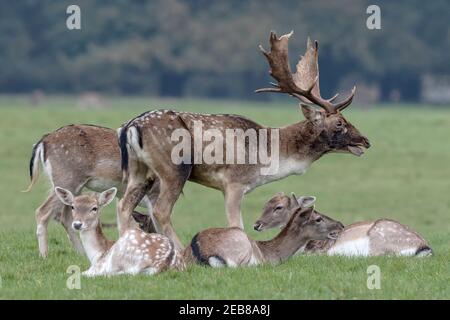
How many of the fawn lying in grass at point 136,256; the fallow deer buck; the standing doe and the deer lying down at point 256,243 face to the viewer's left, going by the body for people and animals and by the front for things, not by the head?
1

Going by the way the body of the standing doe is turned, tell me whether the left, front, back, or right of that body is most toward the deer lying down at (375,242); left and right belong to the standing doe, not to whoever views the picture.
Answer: front

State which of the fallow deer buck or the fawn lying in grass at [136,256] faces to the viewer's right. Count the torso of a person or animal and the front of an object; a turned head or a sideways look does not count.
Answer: the fallow deer buck

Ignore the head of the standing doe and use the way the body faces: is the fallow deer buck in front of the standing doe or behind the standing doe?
in front

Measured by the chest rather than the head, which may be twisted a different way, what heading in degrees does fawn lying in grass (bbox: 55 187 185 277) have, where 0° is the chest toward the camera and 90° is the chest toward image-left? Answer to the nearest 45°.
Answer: approximately 90°

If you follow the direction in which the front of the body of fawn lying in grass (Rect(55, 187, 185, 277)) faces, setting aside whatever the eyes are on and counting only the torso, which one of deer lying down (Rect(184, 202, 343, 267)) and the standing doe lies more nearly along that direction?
the standing doe

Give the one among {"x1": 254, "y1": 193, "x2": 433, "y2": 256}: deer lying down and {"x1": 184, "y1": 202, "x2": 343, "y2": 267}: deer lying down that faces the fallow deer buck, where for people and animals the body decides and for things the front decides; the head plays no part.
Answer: {"x1": 254, "y1": 193, "x2": 433, "y2": 256}: deer lying down

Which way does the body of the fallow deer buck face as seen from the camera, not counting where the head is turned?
to the viewer's right

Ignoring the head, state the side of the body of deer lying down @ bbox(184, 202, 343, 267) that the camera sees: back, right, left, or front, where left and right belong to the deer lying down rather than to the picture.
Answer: right

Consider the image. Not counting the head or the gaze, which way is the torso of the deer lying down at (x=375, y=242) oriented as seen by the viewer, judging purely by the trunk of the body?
to the viewer's left

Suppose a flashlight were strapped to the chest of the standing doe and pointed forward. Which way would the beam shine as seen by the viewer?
to the viewer's right

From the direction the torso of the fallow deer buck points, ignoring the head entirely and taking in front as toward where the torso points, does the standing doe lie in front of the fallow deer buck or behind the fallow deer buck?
behind

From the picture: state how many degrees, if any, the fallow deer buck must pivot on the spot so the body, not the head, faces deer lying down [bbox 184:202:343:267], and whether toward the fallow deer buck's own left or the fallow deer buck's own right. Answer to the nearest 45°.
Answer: approximately 90° to the fallow deer buck's own right

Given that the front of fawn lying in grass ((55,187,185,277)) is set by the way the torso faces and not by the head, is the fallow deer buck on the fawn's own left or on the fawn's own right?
on the fawn's own right

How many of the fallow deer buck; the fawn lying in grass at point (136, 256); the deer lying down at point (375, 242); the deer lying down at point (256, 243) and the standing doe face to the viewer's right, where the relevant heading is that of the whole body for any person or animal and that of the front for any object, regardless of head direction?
3

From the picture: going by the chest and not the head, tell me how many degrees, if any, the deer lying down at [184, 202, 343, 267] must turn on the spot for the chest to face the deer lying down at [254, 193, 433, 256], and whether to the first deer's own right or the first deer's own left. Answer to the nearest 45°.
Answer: approximately 45° to the first deer's own left
